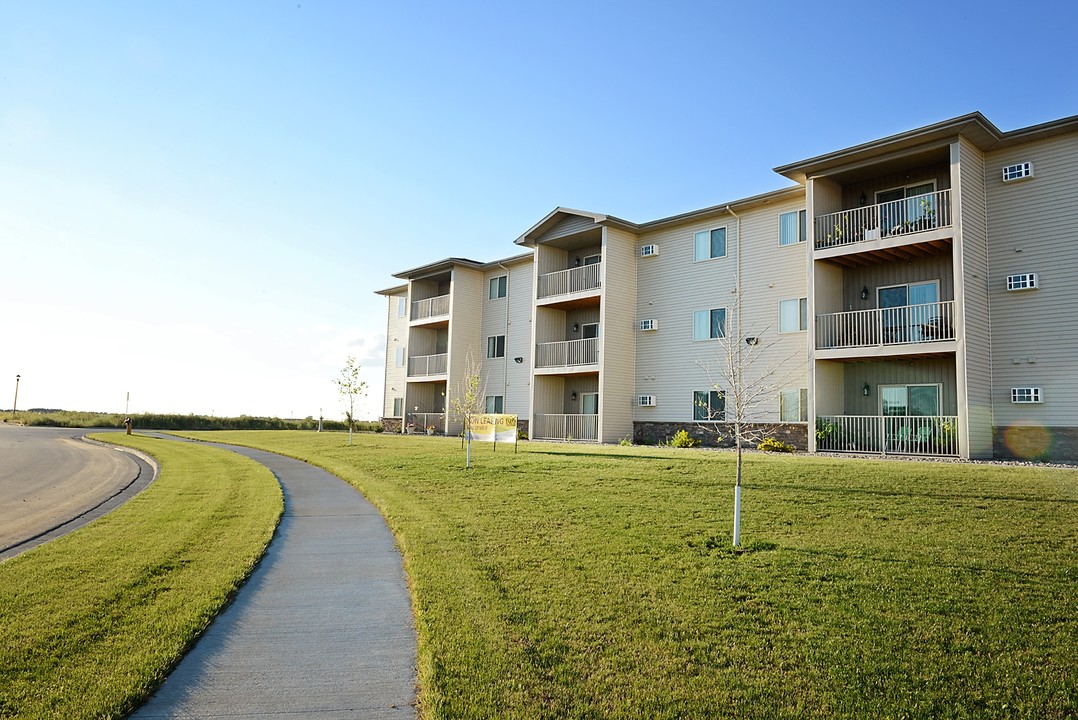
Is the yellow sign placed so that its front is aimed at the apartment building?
no

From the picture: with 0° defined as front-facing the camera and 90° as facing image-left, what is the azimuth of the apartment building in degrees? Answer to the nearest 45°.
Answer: approximately 45°

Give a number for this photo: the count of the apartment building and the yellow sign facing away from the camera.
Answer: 0

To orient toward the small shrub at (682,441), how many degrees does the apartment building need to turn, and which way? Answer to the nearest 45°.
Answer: approximately 45° to its right

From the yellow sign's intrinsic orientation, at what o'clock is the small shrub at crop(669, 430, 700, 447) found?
The small shrub is roughly at 8 o'clock from the yellow sign.

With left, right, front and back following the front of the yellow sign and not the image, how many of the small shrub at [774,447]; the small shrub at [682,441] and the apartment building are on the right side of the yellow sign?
0

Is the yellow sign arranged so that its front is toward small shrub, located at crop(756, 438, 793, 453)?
no

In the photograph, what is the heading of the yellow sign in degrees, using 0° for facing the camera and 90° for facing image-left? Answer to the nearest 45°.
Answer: approximately 0°
